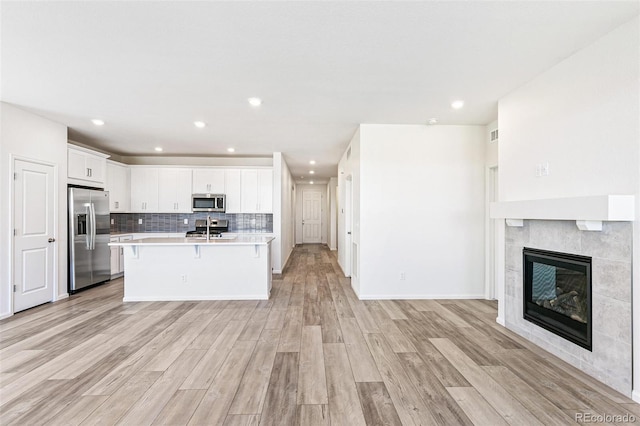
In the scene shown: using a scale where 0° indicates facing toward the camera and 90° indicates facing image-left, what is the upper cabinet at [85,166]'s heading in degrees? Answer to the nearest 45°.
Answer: approximately 315°

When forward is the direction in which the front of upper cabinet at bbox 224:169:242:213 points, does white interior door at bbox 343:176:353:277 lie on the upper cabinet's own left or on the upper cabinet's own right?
on the upper cabinet's own left

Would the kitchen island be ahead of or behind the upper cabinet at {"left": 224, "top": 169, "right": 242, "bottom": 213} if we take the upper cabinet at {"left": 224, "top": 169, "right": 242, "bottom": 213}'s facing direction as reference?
ahead

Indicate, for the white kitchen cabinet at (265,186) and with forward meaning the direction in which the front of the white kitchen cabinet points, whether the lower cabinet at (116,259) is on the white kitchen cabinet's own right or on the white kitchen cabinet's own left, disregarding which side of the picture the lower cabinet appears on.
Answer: on the white kitchen cabinet's own right

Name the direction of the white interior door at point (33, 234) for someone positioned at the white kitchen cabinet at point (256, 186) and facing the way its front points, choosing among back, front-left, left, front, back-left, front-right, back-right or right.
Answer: front-right

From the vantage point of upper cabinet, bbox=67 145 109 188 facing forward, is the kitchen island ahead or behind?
ahead

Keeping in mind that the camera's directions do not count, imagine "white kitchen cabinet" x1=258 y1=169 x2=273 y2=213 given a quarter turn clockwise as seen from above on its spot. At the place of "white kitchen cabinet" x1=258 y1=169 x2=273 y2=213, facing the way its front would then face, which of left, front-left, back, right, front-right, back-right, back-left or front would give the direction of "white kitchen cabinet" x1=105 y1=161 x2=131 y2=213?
front

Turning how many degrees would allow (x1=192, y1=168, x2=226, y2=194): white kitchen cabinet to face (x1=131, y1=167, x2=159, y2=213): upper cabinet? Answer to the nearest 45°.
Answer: approximately 90° to its right

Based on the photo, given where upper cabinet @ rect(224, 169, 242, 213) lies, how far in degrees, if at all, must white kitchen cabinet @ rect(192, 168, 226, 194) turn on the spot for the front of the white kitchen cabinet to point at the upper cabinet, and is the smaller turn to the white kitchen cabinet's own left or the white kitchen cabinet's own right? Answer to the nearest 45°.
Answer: approximately 90° to the white kitchen cabinet's own left

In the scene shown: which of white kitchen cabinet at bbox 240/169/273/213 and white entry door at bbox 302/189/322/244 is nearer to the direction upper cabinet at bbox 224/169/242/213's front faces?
the white kitchen cabinet

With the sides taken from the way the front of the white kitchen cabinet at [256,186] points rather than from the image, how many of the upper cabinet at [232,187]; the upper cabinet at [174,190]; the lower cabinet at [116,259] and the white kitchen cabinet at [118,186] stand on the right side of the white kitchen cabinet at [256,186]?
4

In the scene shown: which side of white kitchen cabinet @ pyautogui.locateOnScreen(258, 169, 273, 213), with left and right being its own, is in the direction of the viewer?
front
